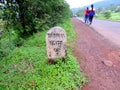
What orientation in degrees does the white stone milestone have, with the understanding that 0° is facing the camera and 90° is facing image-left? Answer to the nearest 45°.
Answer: approximately 0°
